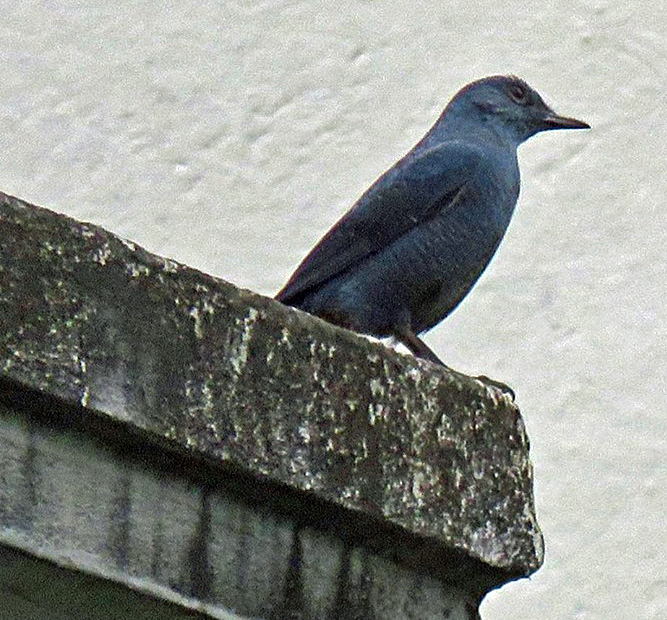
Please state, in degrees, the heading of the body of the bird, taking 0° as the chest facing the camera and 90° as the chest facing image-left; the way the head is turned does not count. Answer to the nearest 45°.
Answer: approximately 270°
